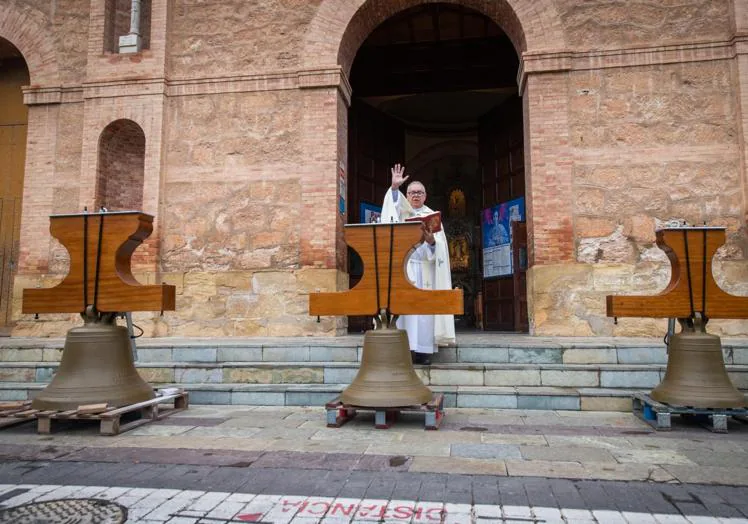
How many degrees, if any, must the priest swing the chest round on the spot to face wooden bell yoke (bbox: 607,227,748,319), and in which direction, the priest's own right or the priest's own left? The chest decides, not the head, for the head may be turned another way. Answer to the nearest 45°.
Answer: approximately 45° to the priest's own left

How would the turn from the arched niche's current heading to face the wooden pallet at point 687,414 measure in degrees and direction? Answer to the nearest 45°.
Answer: approximately 45° to its left

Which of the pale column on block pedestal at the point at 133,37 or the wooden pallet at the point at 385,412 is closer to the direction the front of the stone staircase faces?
the wooden pallet

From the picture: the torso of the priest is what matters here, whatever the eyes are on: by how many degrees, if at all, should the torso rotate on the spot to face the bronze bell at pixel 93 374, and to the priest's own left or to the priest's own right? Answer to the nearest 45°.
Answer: approximately 45° to the priest's own right

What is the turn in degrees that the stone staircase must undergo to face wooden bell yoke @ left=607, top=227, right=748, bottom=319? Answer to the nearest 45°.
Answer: approximately 45° to its left

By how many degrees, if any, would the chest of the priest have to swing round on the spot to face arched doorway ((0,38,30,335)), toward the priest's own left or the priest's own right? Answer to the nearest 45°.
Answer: approximately 135° to the priest's own right

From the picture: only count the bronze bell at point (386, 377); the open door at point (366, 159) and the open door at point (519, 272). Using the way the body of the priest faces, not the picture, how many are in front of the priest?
1

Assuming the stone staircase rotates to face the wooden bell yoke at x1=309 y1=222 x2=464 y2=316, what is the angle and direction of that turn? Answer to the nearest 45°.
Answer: approximately 45° to its right

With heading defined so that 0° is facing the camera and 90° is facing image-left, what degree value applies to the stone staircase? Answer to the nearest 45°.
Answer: approximately 0°

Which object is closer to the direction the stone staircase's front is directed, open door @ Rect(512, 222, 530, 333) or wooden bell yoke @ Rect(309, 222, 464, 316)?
the wooden bell yoke

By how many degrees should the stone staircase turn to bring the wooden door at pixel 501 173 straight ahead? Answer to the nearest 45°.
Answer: approximately 180°

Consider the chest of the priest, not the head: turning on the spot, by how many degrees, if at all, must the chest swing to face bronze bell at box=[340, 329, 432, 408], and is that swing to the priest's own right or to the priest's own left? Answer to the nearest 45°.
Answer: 0° — they already face it
